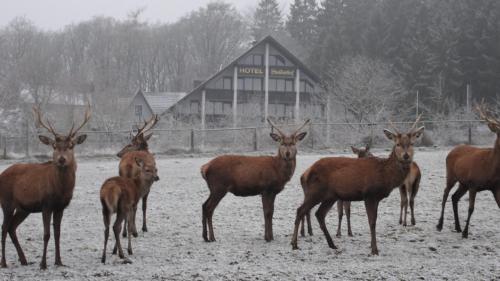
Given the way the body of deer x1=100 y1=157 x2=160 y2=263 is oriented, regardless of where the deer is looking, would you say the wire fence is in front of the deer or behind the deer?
in front

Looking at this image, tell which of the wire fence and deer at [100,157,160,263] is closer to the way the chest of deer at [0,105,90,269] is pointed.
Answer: the deer

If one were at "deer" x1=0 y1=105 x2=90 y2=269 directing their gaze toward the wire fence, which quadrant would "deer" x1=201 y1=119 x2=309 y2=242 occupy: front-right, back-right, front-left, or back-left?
front-right

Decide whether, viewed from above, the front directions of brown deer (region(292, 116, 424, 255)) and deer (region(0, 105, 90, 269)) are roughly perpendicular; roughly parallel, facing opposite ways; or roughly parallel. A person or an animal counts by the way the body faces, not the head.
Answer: roughly parallel

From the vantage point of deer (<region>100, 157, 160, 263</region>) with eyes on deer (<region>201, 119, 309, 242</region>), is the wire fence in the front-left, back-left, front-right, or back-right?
front-left

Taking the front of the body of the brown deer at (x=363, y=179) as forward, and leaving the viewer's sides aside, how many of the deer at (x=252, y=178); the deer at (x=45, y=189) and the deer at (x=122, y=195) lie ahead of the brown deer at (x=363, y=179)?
0

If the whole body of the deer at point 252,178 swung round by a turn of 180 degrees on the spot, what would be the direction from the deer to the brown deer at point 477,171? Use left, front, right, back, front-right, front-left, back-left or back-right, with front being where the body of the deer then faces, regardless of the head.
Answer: back

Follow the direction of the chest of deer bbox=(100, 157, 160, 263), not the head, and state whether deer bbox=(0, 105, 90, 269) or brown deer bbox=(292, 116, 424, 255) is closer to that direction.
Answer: the brown deer

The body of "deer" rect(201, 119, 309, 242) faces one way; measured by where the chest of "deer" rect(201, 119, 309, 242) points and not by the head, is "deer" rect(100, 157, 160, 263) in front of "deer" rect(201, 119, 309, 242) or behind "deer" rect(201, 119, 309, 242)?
behind

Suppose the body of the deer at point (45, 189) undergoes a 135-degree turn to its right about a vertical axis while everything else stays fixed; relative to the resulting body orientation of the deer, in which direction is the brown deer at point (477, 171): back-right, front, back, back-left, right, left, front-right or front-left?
back

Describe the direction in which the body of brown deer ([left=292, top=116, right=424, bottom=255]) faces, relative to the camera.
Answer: to the viewer's right

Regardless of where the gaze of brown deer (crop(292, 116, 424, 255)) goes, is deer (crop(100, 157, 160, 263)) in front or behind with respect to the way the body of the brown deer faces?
behind

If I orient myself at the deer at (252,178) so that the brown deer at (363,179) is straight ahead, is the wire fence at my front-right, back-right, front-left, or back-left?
back-left

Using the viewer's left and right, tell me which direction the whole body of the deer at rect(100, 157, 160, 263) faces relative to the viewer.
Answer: facing away from the viewer and to the right of the viewer

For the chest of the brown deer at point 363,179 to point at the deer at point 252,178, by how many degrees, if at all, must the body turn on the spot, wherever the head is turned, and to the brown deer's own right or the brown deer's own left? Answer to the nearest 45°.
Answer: approximately 180°

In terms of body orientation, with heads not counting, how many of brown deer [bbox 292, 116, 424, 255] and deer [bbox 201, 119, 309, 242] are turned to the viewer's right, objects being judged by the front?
2

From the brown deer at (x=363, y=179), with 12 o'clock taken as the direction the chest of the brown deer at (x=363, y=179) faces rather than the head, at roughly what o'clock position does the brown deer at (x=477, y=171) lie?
the brown deer at (x=477, y=171) is roughly at 11 o'clock from the brown deer at (x=363, y=179).
